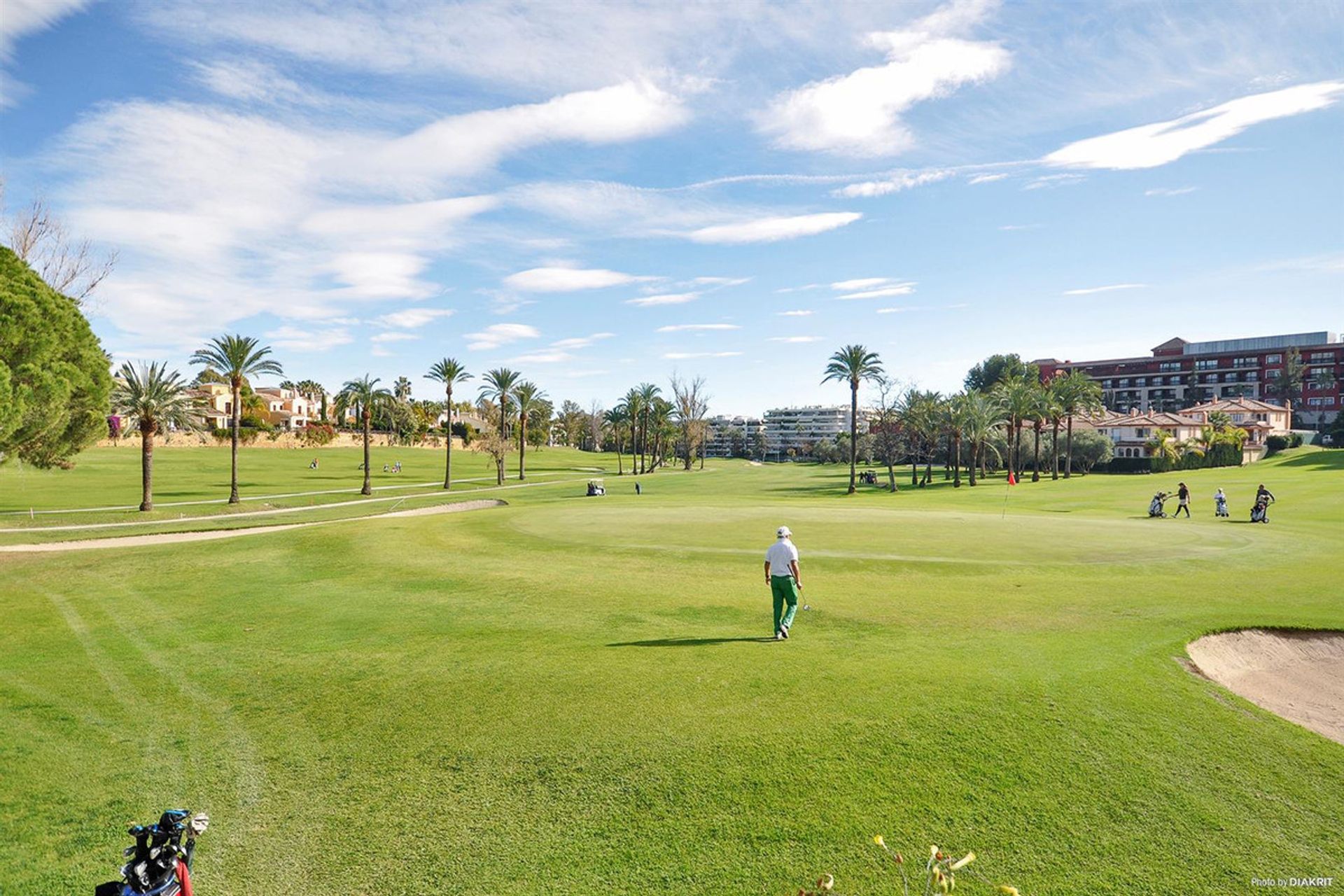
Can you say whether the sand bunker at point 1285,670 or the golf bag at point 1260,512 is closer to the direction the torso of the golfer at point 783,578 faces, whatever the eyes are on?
the golf bag

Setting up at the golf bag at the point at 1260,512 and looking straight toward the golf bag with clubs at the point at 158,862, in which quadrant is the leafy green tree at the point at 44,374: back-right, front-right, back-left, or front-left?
front-right

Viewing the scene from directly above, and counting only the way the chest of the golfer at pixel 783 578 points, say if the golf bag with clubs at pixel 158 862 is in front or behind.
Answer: behind

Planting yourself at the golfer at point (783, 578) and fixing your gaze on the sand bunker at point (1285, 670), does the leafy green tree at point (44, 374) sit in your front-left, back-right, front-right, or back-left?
back-left

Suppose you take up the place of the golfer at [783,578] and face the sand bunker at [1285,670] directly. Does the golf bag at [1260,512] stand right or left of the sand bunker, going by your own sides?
left

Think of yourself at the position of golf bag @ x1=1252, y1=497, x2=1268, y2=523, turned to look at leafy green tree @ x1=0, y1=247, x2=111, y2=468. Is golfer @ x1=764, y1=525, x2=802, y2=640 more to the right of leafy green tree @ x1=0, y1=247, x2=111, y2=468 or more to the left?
left

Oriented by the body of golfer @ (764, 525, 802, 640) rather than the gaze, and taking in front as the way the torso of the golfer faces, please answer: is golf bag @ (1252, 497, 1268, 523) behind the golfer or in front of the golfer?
in front

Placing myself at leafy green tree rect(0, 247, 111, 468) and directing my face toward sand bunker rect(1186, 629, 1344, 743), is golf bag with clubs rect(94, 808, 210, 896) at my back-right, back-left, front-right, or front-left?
front-right

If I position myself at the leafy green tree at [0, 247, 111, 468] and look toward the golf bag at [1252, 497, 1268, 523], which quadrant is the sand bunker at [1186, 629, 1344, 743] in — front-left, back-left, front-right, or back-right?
front-right

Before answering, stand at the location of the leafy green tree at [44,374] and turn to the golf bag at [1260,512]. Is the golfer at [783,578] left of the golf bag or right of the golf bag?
right

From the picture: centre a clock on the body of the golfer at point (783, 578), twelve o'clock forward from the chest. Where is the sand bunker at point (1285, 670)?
The sand bunker is roughly at 3 o'clock from the golfer.

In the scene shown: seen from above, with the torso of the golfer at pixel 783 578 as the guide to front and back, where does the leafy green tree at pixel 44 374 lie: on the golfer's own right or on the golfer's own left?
on the golfer's own left

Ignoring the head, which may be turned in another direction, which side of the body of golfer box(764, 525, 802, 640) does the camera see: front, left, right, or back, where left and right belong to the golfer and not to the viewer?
back
